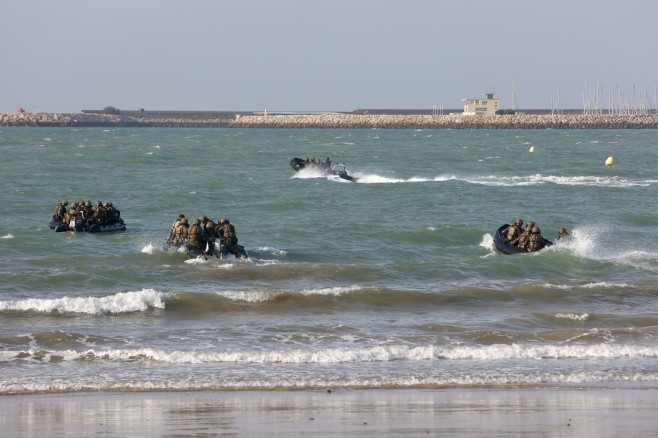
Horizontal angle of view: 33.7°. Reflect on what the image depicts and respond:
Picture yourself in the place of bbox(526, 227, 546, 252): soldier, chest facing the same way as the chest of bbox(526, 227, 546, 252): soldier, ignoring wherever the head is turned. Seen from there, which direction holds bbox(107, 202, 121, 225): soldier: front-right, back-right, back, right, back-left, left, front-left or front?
front-right

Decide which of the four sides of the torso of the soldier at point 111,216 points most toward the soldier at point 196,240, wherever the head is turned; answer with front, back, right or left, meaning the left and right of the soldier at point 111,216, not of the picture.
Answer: right

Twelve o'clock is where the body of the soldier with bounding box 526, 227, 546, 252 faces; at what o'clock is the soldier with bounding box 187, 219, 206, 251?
the soldier with bounding box 187, 219, 206, 251 is roughly at 1 o'clock from the soldier with bounding box 526, 227, 546, 252.

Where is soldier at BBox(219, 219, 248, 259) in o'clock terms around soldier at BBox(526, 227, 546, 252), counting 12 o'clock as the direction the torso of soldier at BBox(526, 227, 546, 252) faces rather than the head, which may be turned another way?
soldier at BBox(219, 219, 248, 259) is roughly at 1 o'clock from soldier at BBox(526, 227, 546, 252).
